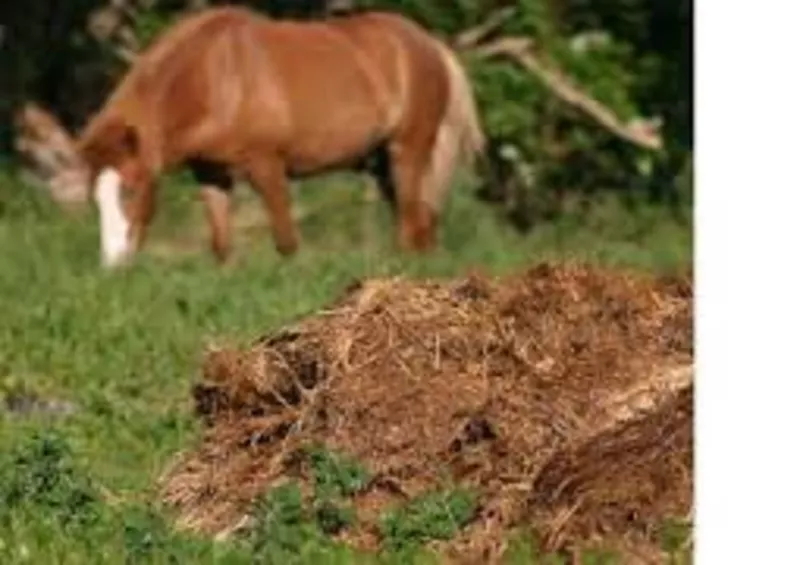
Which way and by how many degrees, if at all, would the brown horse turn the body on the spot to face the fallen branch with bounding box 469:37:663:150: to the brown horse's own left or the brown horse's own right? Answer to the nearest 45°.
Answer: approximately 135° to the brown horse's own right

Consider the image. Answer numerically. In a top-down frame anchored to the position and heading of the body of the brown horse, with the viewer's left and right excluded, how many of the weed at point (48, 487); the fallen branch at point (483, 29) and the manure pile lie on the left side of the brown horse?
2

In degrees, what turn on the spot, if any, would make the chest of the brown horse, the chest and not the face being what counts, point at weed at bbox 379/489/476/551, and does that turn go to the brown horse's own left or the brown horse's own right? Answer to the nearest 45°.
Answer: approximately 90° to the brown horse's own left

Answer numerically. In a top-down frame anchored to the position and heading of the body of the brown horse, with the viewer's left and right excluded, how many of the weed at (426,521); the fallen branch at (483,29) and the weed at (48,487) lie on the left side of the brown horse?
2

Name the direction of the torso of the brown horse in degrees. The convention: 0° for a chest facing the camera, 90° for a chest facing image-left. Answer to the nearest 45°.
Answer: approximately 90°

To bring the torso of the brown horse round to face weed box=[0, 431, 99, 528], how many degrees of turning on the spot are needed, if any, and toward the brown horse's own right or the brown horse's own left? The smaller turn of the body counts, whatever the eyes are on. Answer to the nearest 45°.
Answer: approximately 90° to the brown horse's own left

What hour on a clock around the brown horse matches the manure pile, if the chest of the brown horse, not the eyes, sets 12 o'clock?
The manure pile is roughly at 9 o'clock from the brown horse.

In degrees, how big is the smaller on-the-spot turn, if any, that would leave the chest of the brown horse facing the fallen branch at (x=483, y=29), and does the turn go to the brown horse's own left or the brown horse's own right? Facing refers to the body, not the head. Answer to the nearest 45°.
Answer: approximately 135° to the brown horse's own right
